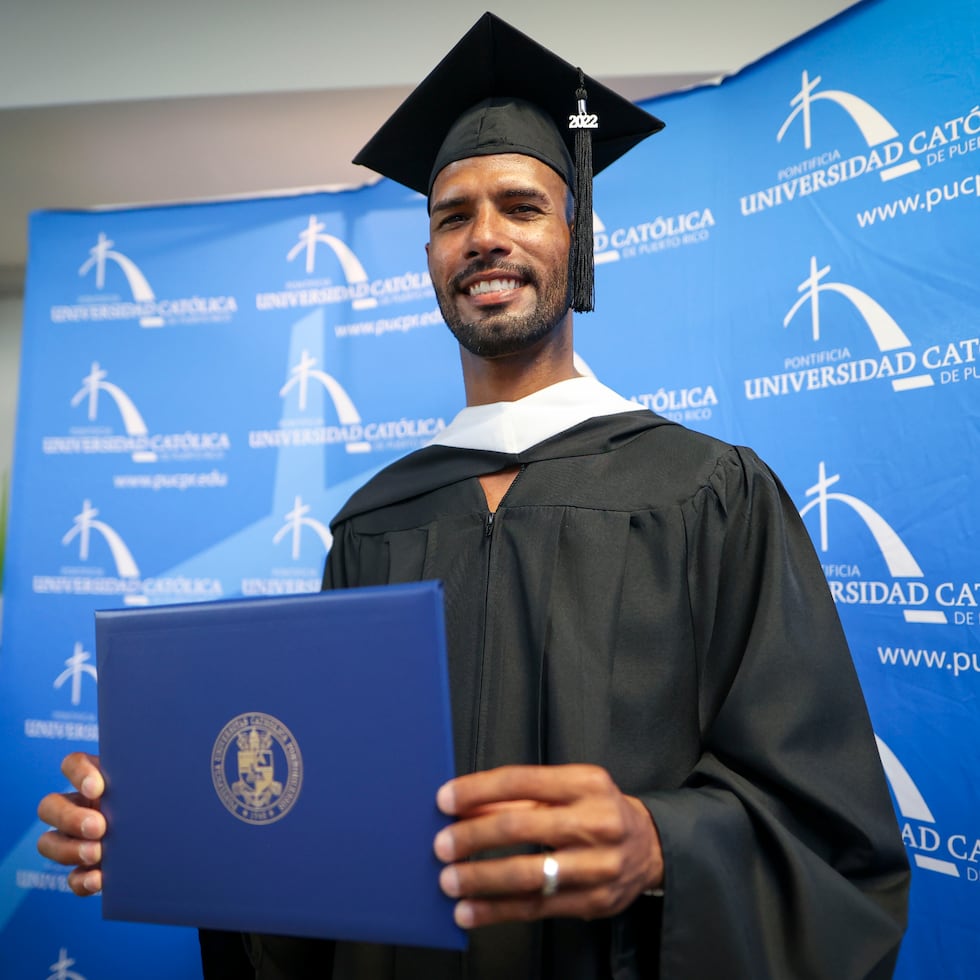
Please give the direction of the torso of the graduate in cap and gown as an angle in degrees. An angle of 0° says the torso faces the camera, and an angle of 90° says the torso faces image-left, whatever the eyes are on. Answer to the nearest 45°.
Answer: approximately 45°

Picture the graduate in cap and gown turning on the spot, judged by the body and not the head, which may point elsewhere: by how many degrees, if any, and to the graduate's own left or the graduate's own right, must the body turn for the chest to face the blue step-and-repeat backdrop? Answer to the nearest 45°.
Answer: approximately 135° to the graduate's own right
